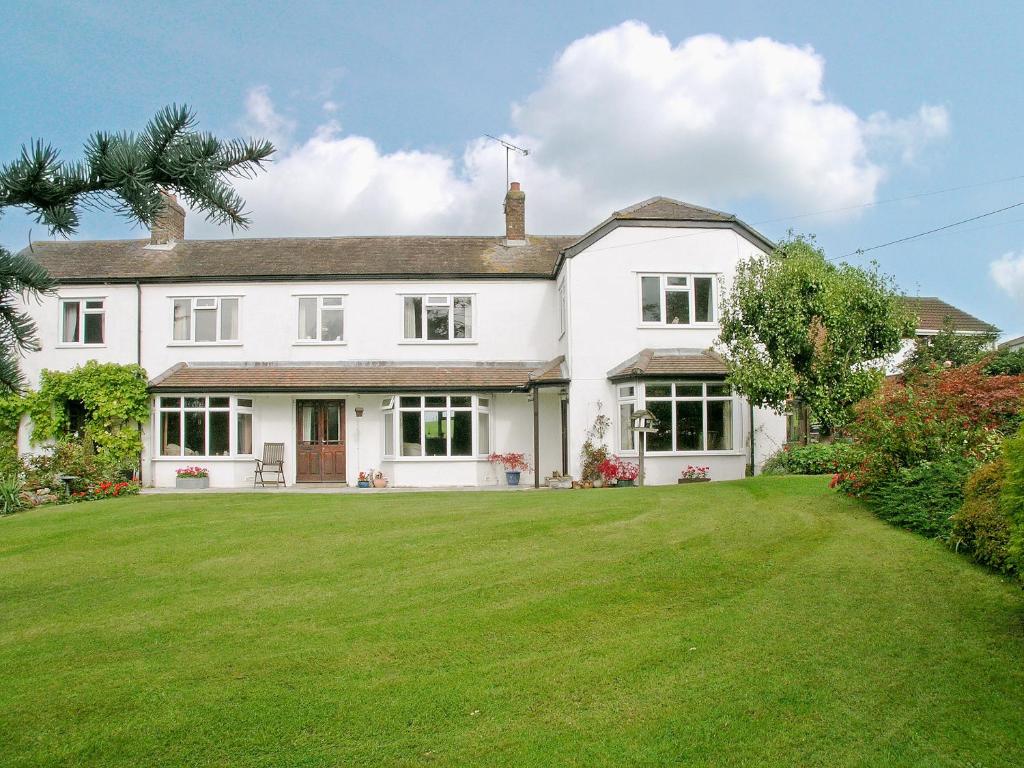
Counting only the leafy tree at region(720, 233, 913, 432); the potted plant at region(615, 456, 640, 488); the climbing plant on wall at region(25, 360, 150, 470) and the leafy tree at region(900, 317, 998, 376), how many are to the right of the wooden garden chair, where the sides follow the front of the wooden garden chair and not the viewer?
1

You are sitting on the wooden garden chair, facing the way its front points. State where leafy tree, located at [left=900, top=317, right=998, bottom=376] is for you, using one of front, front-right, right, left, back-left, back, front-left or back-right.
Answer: left

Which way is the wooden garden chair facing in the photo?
toward the camera

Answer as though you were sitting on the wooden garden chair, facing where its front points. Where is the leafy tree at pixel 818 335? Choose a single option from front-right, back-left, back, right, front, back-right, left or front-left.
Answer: front-left

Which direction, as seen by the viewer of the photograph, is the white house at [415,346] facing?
facing the viewer

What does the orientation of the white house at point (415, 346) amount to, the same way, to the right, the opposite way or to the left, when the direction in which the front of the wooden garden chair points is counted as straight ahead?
the same way

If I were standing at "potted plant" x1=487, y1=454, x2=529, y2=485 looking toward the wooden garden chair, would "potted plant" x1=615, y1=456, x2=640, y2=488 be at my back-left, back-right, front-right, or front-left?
back-left

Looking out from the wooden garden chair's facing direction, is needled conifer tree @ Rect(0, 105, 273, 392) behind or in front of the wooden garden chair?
in front

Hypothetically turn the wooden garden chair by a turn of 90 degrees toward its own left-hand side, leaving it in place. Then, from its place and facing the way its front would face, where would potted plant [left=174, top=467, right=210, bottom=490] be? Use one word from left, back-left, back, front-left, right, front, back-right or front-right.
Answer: back
